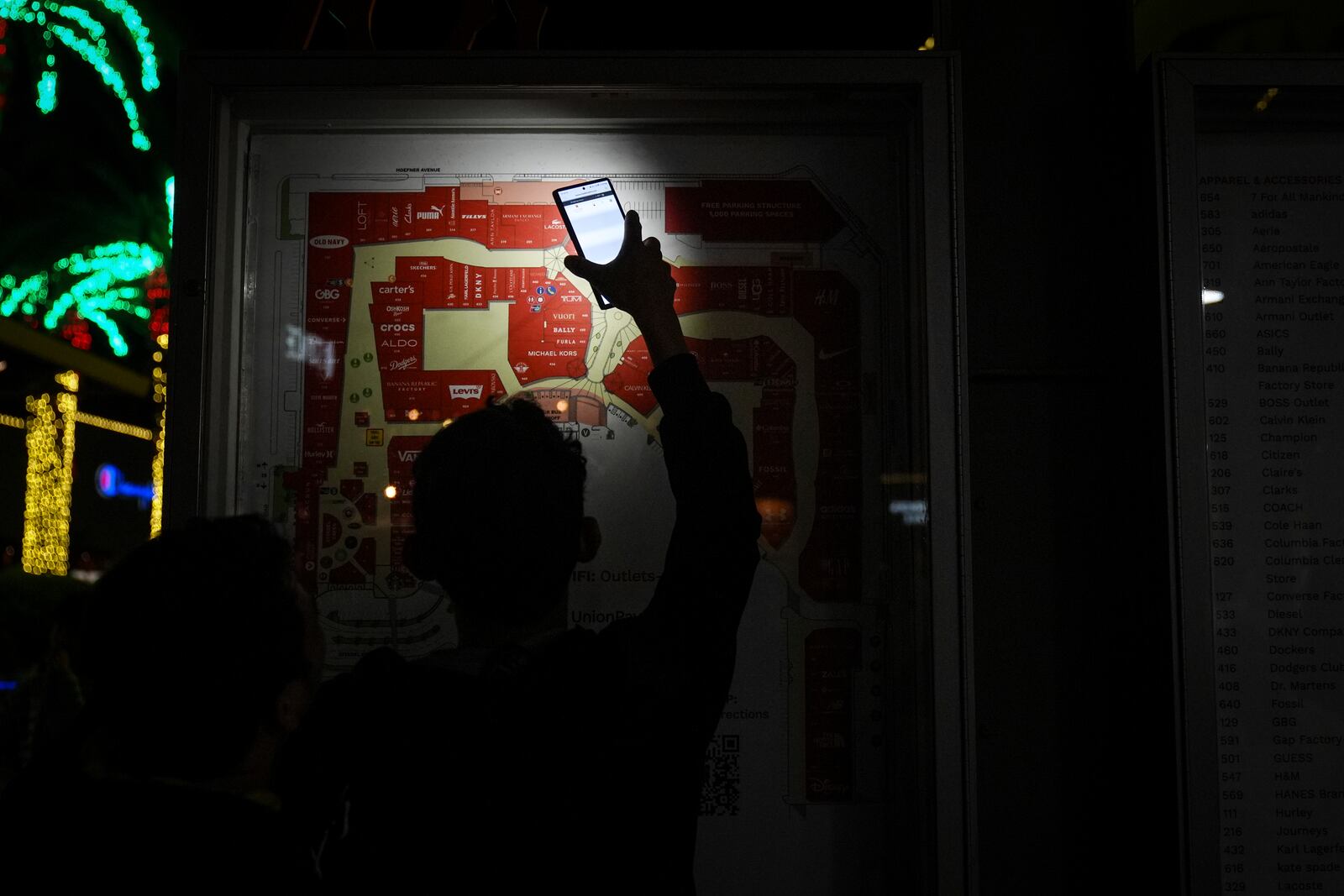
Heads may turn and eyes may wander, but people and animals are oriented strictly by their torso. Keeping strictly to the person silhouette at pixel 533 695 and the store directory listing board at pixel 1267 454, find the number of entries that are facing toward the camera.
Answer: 1

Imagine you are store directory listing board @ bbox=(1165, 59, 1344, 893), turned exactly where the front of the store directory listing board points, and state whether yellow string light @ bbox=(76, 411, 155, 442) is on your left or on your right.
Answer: on your right

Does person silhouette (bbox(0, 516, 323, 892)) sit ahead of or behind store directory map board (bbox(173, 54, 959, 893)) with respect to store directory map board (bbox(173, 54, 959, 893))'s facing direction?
ahead

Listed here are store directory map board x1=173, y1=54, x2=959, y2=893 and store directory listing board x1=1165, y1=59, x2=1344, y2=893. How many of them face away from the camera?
0

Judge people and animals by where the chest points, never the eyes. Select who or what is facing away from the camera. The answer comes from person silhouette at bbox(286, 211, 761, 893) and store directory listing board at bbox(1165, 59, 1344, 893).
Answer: the person silhouette

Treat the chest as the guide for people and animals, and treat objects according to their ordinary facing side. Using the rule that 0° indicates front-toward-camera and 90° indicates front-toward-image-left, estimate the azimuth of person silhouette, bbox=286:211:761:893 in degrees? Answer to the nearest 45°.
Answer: approximately 180°

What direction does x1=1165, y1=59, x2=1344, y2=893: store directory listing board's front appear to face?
toward the camera

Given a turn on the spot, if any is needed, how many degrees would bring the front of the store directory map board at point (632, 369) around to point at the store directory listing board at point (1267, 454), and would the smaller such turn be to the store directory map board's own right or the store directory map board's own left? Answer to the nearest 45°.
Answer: approximately 90° to the store directory map board's own left

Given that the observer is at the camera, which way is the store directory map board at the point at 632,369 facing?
facing the viewer
